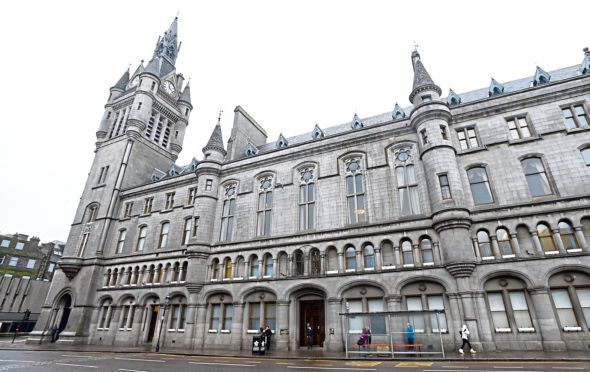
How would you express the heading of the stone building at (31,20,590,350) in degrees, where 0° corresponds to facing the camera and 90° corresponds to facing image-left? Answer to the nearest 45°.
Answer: approximately 45°

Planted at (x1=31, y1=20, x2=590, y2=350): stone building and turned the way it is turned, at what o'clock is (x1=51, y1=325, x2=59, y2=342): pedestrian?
The pedestrian is roughly at 2 o'clock from the stone building.
